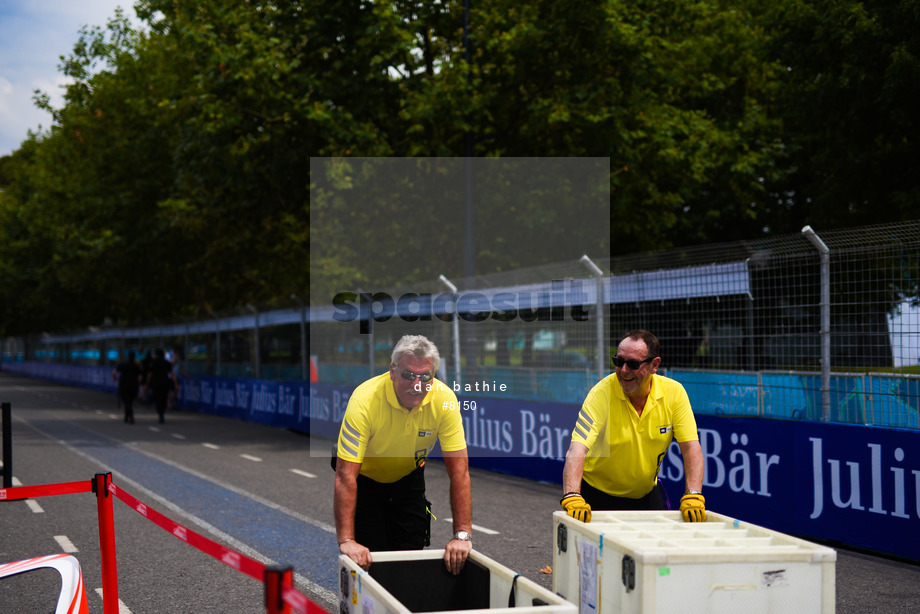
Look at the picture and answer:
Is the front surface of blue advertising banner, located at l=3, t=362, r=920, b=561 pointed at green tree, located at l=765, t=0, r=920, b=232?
no

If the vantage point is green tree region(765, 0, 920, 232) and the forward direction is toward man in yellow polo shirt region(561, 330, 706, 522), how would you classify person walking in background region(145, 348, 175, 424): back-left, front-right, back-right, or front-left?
front-right

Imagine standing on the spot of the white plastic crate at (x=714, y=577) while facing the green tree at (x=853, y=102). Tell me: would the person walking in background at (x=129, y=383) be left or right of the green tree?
left

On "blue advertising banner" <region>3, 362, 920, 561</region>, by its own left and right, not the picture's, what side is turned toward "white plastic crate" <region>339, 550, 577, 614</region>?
front

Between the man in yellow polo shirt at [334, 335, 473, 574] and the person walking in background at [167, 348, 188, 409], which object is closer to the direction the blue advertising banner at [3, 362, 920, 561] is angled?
the man in yellow polo shirt

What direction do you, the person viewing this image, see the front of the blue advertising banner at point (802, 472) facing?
facing the viewer and to the left of the viewer

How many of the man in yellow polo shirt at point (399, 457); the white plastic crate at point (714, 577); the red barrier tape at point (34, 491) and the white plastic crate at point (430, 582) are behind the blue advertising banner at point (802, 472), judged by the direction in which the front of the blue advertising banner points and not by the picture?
0

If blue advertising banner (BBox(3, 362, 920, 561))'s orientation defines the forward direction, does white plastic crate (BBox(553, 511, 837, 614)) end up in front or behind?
in front

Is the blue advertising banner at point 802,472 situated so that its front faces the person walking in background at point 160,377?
no

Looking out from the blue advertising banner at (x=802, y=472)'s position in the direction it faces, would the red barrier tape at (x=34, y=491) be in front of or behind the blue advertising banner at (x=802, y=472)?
in front
